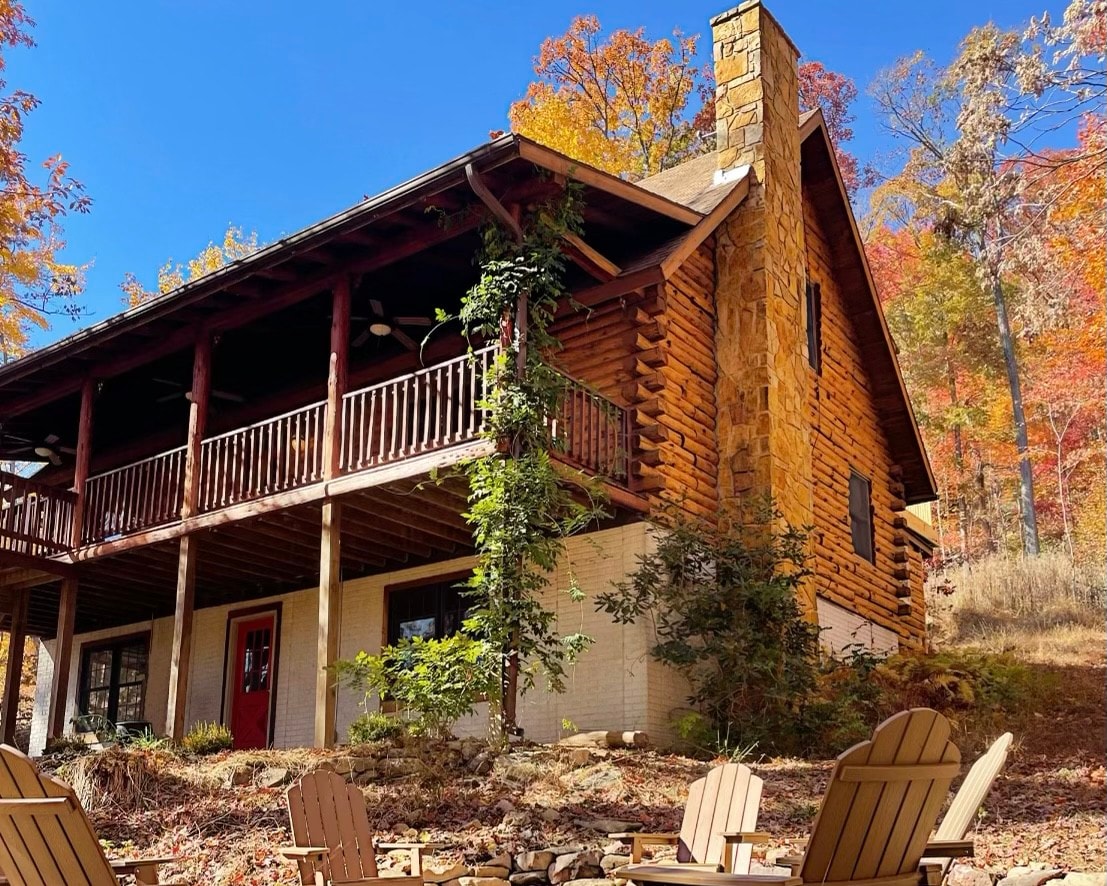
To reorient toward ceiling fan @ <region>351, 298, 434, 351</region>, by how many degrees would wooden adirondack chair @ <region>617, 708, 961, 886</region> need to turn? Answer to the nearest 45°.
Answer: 0° — it already faces it

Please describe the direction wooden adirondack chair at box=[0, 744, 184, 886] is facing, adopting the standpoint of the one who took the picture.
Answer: facing away from the viewer and to the right of the viewer

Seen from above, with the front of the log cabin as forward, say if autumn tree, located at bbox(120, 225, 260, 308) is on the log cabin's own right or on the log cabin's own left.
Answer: on the log cabin's own right

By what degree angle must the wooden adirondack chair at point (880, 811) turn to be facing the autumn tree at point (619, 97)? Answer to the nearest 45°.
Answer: approximately 45° to its right

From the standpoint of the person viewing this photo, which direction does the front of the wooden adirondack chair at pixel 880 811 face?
facing away from the viewer and to the left of the viewer

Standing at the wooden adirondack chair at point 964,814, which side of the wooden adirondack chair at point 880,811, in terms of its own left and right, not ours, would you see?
right

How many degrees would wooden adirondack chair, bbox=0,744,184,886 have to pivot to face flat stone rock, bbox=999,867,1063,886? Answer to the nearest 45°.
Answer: approximately 45° to its right
